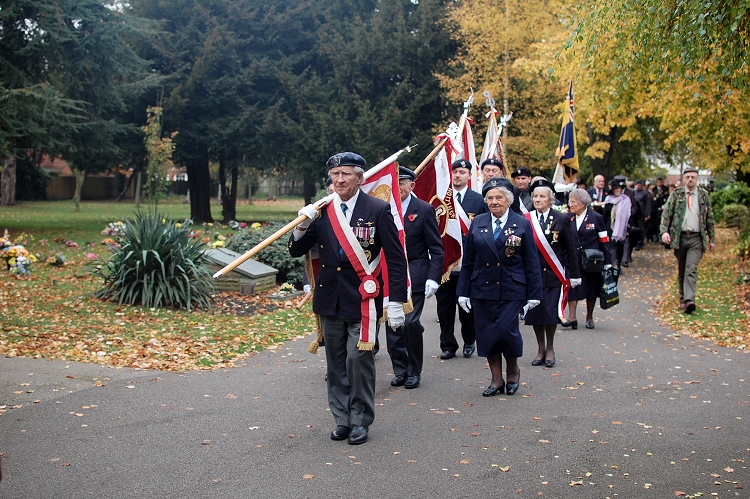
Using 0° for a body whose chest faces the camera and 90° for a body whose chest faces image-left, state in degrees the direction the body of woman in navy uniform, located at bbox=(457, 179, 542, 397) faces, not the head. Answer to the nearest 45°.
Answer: approximately 0°

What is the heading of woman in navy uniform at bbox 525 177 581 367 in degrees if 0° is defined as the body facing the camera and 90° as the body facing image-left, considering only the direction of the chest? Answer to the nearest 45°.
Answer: approximately 45°

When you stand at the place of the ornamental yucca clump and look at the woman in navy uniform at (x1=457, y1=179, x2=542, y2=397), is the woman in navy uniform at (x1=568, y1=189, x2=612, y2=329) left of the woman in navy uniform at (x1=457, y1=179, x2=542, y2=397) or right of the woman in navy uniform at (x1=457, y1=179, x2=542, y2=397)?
left

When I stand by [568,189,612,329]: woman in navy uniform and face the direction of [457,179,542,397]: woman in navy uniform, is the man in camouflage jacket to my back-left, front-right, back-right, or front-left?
back-left

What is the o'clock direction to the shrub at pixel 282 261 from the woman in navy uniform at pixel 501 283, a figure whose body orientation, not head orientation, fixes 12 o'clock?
The shrub is roughly at 5 o'clock from the woman in navy uniform.

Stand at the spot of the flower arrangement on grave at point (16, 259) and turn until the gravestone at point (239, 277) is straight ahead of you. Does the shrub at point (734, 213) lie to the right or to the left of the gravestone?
left

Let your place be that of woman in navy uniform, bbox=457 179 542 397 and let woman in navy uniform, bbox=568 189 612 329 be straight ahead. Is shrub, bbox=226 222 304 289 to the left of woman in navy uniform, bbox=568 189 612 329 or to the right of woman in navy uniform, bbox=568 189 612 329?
left

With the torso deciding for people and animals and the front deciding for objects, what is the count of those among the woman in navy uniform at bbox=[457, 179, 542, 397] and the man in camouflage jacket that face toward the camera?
2

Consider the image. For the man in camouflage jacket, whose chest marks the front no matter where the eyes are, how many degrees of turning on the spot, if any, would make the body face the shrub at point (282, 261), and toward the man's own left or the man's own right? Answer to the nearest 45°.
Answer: approximately 90° to the man's own right

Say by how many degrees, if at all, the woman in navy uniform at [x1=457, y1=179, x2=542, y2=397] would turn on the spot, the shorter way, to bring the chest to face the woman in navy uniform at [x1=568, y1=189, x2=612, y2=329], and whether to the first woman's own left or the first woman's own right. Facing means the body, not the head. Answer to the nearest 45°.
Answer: approximately 180°
